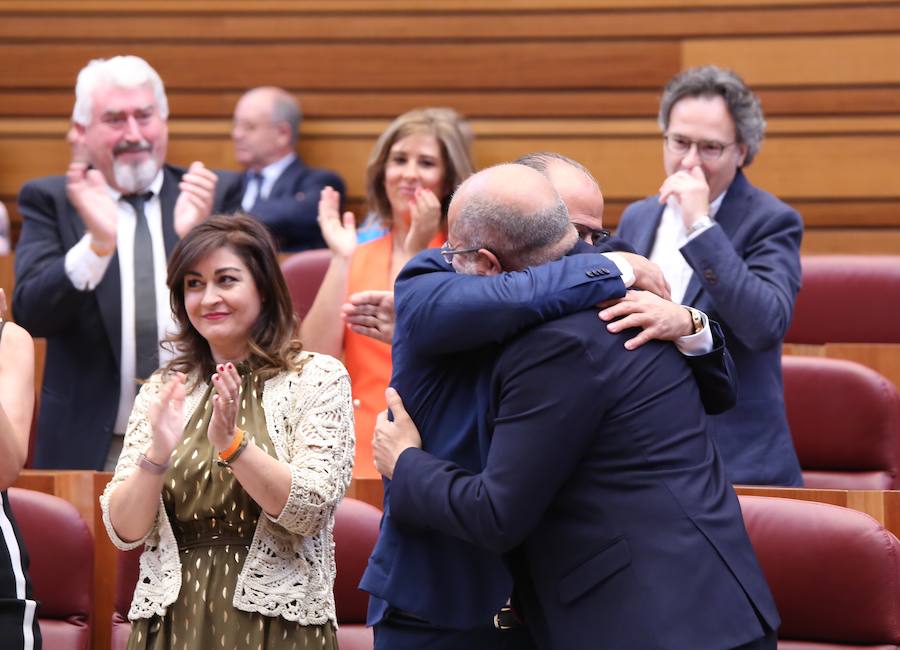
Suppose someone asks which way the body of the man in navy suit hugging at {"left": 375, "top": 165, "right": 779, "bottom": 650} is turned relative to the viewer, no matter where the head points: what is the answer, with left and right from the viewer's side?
facing to the left of the viewer

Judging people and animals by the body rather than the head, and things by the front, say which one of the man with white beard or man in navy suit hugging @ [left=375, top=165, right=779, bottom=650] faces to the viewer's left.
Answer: the man in navy suit hugging

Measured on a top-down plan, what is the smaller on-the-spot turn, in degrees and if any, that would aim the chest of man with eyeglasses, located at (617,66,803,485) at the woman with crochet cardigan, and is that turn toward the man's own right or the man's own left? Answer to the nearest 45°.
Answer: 0° — they already face them

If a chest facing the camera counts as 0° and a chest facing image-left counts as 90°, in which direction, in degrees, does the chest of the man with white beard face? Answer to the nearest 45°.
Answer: approximately 315°

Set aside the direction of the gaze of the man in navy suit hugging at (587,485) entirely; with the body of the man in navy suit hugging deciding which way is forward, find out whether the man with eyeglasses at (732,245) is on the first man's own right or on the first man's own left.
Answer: on the first man's own right
